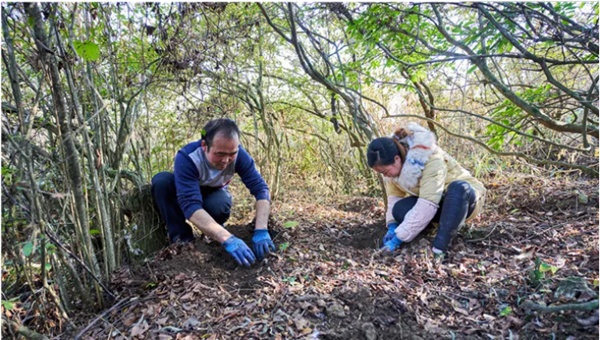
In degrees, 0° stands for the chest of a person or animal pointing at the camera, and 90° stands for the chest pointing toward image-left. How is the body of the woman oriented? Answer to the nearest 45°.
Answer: approximately 45°

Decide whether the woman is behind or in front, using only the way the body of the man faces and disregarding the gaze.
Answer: in front

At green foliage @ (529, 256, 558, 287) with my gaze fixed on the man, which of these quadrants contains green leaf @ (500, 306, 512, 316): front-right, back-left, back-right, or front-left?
front-left

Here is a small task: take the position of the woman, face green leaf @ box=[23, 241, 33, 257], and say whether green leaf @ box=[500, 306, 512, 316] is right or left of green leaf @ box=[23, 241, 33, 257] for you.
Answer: left

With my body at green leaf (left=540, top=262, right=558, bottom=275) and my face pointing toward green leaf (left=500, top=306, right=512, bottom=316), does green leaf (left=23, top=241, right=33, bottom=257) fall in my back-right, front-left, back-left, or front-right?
front-right

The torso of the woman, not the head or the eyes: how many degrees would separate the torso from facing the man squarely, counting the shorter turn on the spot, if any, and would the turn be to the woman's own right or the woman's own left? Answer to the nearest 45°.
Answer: approximately 45° to the woman's own right

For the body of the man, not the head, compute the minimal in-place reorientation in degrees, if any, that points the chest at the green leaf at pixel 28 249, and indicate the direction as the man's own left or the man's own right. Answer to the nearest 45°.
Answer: approximately 90° to the man's own right

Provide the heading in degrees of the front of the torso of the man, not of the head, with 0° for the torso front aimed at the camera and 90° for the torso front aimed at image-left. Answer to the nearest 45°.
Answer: approximately 315°

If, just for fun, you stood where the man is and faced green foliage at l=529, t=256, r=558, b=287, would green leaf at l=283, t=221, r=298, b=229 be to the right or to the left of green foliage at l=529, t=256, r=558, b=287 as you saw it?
left

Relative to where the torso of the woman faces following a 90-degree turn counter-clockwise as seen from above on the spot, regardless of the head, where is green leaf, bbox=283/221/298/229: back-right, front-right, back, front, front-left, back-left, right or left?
back-right

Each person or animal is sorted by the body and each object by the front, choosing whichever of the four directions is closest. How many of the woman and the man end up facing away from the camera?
0

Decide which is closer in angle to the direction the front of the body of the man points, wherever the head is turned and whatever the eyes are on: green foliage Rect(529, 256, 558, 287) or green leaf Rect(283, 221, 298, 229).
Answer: the green foliage

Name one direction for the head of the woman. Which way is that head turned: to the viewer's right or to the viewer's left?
to the viewer's left
